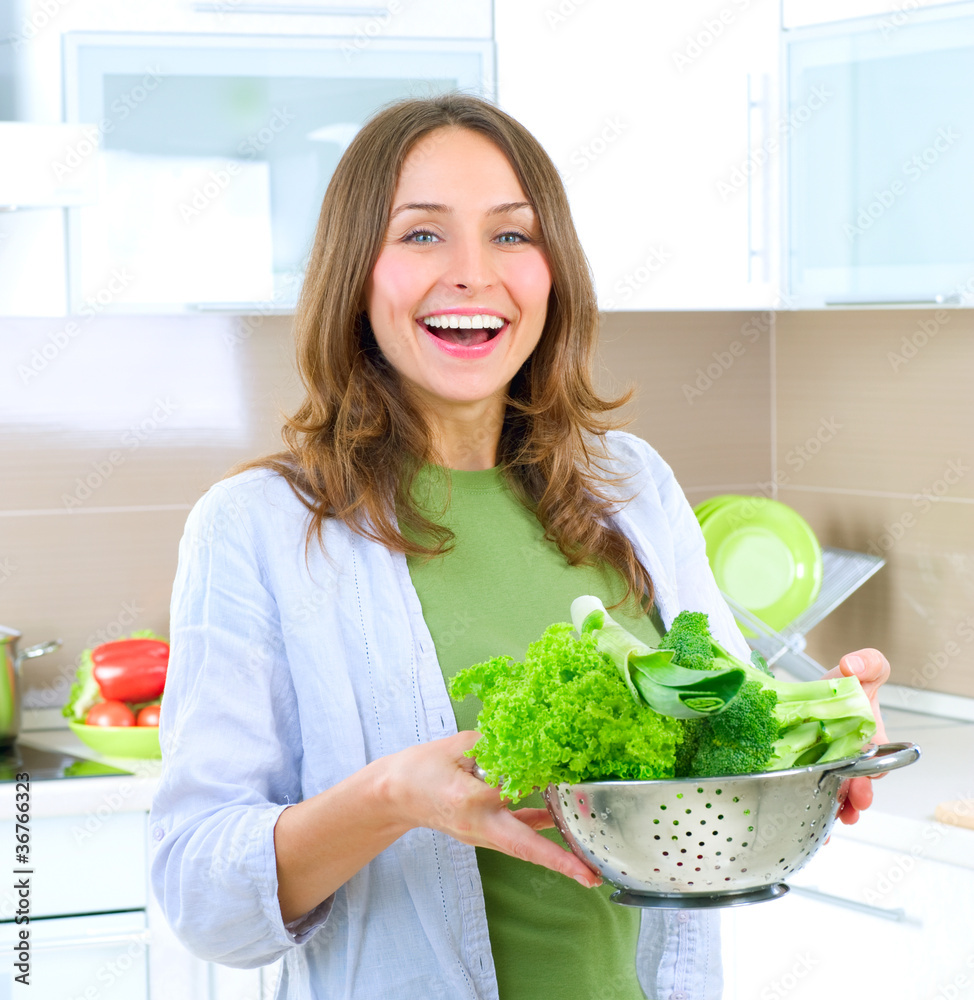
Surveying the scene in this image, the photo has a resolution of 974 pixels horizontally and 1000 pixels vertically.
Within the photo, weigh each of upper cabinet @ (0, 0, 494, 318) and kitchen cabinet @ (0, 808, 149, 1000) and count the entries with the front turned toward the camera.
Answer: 2

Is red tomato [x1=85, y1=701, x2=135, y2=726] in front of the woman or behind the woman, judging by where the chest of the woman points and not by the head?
behind

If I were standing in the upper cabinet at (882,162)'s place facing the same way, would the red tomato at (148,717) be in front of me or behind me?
in front

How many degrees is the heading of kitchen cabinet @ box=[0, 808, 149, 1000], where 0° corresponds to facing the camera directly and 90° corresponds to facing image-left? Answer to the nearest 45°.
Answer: approximately 0°

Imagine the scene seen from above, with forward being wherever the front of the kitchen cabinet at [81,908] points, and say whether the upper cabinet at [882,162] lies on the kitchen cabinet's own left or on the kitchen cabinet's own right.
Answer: on the kitchen cabinet's own left

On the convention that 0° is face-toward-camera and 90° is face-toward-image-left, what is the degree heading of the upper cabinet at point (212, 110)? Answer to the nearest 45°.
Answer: approximately 0°

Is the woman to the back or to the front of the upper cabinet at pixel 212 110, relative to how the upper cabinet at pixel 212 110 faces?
to the front

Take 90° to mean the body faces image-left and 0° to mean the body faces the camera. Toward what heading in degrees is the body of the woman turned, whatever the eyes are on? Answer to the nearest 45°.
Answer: approximately 315°
